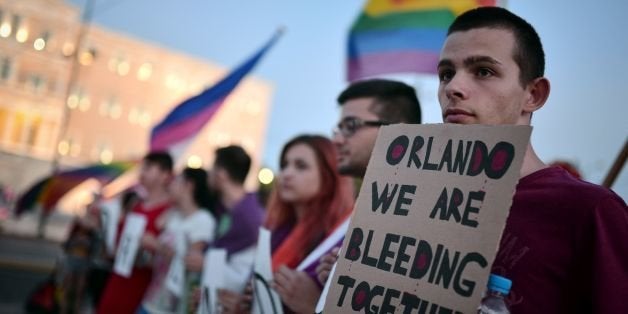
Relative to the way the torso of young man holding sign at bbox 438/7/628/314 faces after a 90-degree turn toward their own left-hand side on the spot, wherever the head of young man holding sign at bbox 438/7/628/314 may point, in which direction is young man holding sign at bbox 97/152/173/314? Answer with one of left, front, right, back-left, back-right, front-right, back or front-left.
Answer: back

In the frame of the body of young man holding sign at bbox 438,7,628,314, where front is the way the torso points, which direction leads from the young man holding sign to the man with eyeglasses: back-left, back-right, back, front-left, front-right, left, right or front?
right

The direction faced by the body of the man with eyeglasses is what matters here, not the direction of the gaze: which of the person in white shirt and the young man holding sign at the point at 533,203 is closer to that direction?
the person in white shirt

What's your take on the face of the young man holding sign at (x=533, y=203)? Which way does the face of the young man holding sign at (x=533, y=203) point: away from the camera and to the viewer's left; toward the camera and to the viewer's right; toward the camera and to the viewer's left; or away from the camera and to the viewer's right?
toward the camera and to the viewer's left

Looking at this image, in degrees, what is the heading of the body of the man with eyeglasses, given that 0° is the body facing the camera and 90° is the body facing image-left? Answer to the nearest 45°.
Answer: approximately 90°

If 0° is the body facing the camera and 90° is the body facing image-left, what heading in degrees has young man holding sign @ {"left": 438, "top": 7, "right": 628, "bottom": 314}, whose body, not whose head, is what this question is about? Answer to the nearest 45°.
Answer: approximately 45°

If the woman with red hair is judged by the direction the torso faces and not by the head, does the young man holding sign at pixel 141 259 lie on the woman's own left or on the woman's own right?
on the woman's own right

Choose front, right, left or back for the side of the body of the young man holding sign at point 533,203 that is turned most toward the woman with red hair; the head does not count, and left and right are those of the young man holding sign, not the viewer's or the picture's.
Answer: right
